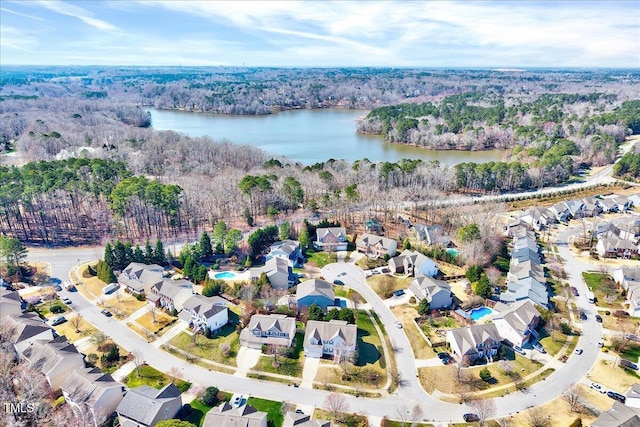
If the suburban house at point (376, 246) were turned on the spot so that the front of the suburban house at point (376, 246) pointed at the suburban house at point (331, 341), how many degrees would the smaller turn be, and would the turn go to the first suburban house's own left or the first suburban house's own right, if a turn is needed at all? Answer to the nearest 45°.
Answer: approximately 45° to the first suburban house's own left

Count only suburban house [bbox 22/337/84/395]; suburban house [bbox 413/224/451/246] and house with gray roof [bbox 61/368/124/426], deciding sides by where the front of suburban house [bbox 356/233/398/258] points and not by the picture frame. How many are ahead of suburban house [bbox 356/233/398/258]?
2

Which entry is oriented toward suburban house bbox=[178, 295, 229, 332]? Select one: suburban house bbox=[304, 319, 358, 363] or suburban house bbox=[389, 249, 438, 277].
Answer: suburban house bbox=[389, 249, 438, 277]

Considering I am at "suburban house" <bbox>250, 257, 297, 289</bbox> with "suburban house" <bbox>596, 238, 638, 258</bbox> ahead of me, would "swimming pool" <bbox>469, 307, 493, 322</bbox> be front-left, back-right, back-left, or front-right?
front-right

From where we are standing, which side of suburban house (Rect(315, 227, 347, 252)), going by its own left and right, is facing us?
front

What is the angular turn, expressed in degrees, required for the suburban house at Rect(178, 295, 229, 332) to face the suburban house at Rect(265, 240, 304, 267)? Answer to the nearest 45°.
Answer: approximately 180°

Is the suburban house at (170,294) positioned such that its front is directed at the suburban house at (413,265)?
no

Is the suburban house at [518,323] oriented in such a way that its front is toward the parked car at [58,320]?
no

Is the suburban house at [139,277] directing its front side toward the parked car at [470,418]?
no

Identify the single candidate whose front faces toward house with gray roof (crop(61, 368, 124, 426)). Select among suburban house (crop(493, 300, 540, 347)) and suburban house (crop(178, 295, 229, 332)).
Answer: suburban house (crop(178, 295, 229, 332))

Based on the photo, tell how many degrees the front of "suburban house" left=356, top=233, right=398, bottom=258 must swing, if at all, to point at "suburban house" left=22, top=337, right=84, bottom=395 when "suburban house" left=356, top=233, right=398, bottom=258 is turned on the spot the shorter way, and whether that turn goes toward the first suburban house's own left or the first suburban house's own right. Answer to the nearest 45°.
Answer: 0° — it already faces it

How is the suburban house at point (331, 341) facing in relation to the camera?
toward the camera

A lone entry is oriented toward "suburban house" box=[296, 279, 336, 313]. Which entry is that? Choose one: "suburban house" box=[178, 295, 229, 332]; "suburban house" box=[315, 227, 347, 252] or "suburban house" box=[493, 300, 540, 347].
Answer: "suburban house" box=[315, 227, 347, 252]

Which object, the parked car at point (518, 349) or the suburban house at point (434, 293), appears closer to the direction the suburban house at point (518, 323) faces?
the parked car

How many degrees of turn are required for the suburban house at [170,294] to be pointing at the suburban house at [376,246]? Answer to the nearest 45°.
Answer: approximately 135° to its left

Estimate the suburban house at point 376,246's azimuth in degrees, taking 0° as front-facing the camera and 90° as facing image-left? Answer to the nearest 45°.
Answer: approximately 45°

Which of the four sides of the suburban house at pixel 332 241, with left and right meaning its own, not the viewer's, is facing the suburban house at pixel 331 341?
front

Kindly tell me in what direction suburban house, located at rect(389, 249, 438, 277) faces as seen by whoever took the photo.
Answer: facing the viewer and to the left of the viewer

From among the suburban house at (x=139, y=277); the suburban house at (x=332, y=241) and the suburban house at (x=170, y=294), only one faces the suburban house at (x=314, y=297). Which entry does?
the suburban house at (x=332, y=241)

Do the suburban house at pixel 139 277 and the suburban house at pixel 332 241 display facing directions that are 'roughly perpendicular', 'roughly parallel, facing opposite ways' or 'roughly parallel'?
roughly parallel

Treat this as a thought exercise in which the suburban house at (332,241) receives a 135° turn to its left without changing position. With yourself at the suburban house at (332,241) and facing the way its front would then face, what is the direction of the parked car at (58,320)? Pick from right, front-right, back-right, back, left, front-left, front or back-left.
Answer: back

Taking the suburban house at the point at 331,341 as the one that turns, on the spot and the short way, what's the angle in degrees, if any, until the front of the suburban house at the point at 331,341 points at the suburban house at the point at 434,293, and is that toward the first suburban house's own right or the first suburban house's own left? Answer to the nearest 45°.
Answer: approximately 135° to the first suburban house's own left
